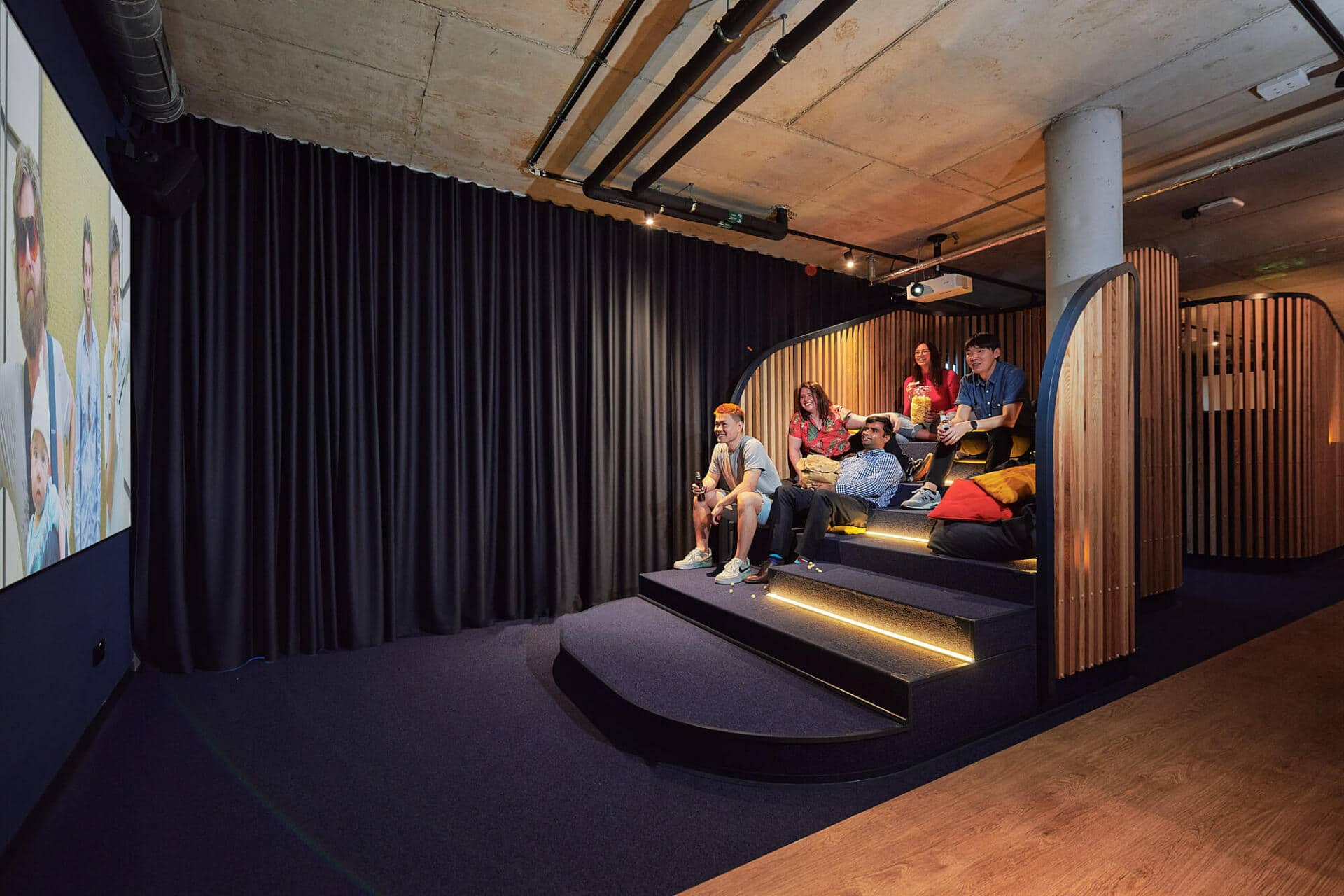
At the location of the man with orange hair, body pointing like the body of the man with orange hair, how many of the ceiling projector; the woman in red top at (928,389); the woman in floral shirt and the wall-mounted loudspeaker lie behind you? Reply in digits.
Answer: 3

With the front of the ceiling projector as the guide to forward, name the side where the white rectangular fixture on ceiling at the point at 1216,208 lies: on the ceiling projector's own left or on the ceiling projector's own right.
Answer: on the ceiling projector's own left

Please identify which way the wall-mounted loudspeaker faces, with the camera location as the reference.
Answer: facing the viewer and to the right of the viewer

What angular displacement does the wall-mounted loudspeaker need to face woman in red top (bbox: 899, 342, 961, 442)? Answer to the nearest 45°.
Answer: approximately 45° to its left

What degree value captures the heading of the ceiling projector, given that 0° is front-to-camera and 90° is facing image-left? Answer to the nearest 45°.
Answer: approximately 45°

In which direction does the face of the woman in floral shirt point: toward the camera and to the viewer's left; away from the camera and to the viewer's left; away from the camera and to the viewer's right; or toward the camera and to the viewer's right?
toward the camera and to the viewer's left

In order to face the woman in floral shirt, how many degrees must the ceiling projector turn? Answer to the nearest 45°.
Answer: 0° — it already faces them

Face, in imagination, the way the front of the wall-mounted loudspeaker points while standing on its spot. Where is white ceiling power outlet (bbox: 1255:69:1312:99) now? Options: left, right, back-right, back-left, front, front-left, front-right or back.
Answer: front

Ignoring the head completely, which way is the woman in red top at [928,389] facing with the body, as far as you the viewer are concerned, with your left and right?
facing the viewer and to the left of the viewer

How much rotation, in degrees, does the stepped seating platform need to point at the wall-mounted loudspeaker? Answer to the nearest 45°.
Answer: approximately 45° to its right

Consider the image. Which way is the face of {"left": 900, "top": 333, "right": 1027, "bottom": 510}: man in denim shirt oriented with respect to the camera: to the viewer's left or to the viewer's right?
to the viewer's left

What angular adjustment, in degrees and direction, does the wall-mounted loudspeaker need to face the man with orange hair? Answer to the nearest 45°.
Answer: approximately 45° to its left

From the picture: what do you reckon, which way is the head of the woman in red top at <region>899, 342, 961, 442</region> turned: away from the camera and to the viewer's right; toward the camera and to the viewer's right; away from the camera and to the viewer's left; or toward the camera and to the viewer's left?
toward the camera and to the viewer's left

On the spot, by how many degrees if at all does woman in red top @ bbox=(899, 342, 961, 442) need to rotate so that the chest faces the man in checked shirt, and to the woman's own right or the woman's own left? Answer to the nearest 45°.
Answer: approximately 45° to the woman's own left

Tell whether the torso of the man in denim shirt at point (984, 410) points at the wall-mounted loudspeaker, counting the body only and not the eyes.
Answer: yes

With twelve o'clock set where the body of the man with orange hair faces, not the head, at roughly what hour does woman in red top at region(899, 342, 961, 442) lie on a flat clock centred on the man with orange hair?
The woman in red top is roughly at 6 o'clock from the man with orange hair.
